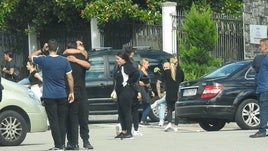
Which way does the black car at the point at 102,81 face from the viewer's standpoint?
to the viewer's left

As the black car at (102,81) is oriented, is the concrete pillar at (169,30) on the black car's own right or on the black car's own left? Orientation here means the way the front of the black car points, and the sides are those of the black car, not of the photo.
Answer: on the black car's own right

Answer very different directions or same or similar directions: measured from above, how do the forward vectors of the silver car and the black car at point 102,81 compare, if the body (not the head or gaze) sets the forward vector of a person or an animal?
very different directions

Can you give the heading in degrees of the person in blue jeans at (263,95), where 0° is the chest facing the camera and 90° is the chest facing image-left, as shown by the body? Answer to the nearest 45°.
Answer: approximately 90°

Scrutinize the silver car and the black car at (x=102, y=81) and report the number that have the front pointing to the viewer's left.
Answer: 1

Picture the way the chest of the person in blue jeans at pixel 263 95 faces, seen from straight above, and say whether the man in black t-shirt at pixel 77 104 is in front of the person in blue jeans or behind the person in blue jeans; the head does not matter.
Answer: in front

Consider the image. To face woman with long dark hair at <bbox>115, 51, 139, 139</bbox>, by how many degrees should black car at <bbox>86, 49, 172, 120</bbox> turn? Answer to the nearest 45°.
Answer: approximately 90° to its left
